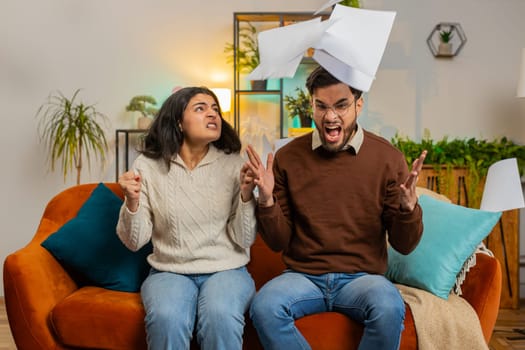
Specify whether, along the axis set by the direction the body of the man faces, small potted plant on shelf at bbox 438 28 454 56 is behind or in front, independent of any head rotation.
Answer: behind

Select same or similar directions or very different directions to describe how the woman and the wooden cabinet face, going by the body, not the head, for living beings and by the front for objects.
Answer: same or similar directions

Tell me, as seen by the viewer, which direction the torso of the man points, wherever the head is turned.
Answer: toward the camera

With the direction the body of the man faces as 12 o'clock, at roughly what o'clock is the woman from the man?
The woman is roughly at 3 o'clock from the man.

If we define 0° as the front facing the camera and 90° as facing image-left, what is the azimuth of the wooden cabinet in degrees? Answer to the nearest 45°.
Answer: approximately 0°

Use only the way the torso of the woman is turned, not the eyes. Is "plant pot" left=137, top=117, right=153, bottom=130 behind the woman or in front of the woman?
behind

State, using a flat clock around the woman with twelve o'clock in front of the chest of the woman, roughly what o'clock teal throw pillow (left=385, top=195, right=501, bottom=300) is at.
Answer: The teal throw pillow is roughly at 9 o'clock from the woman.

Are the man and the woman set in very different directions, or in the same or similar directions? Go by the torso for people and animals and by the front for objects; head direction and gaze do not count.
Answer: same or similar directions

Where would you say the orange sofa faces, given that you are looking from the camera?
facing the viewer

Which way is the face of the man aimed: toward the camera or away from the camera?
toward the camera

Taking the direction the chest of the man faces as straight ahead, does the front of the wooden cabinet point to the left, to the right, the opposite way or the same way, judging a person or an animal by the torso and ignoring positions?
the same way

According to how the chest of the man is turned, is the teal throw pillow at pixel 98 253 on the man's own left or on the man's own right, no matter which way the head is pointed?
on the man's own right

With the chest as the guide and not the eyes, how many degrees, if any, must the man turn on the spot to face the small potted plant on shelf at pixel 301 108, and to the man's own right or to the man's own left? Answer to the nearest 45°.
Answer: approximately 180°
